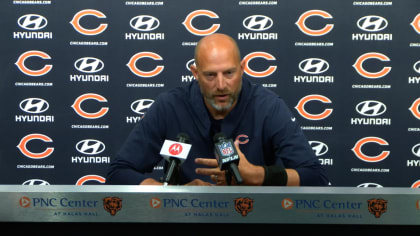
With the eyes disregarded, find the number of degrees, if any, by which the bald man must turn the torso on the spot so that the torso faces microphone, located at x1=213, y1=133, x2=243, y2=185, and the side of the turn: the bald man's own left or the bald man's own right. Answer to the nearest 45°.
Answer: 0° — they already face it

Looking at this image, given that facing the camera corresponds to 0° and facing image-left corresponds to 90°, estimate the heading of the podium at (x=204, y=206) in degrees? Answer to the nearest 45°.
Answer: approximately 0°

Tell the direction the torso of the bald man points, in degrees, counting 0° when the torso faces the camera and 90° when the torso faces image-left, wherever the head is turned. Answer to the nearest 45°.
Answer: approximately 0°

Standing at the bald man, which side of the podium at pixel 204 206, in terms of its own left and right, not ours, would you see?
back

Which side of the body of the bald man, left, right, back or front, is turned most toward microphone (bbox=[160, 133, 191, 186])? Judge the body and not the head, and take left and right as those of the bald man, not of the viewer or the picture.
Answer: front

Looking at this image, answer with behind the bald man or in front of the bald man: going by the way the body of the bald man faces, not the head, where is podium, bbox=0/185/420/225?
in front
